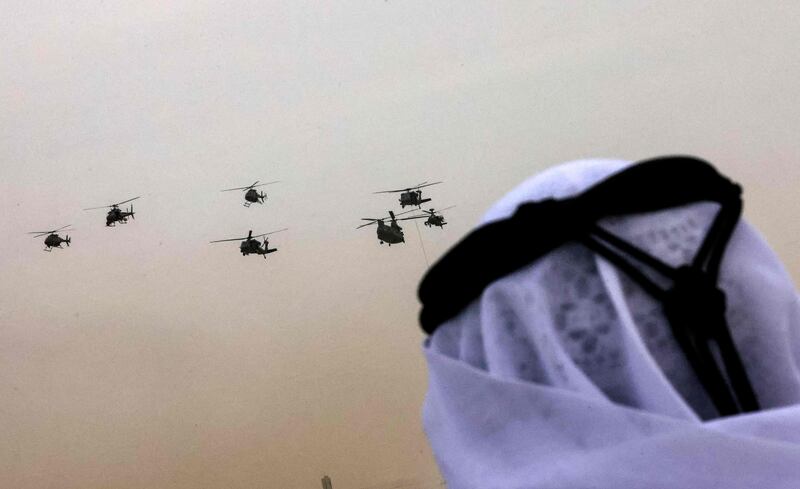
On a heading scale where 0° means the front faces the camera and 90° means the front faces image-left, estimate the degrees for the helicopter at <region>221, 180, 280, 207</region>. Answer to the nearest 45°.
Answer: approximately 45°

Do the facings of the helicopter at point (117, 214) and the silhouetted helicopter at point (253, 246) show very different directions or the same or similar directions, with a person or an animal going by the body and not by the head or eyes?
same or similar directions

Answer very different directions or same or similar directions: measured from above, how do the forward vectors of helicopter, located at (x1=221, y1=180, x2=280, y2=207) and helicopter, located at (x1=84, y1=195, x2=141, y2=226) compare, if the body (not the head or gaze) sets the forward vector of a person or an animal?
same or similar directions

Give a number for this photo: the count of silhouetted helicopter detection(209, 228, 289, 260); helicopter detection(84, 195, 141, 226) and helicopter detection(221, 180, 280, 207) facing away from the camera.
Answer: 0

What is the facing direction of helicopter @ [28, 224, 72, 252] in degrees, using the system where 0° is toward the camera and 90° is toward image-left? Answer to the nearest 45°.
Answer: approximately 45°

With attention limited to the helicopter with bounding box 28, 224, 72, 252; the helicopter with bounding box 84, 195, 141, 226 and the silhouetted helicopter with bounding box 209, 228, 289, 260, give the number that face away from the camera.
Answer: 0

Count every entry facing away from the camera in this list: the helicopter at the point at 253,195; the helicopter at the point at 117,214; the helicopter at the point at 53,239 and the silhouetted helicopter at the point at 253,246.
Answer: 0

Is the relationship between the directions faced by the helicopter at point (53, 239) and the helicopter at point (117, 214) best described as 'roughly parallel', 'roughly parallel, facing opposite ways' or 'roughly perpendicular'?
roughly parallel

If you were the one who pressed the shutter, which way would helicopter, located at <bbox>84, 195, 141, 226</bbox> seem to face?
facing the viewer and to the left of the viewer
